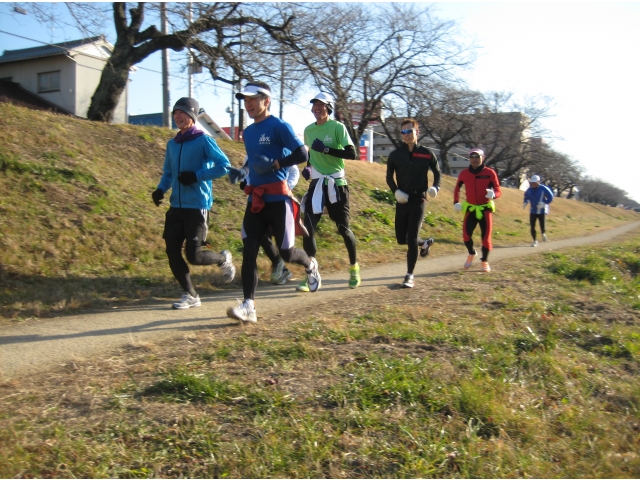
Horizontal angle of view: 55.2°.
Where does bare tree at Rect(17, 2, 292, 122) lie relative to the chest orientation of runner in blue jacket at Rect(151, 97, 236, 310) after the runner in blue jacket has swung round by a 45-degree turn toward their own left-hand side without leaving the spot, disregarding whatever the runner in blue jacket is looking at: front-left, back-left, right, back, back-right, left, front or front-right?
back

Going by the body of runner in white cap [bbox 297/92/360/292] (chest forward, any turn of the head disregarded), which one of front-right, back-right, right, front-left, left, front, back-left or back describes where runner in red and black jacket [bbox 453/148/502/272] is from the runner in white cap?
back

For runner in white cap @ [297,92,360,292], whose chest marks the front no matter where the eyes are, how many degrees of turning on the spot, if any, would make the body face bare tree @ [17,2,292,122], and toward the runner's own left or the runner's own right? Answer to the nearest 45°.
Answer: approximately 90° to the runner's own right

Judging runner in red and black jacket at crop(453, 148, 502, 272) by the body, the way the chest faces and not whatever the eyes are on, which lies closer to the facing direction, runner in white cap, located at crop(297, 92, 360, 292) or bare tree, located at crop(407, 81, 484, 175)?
the runner in white cap

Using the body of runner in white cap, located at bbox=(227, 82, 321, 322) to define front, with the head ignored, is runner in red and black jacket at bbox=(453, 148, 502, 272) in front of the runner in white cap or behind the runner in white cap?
behind

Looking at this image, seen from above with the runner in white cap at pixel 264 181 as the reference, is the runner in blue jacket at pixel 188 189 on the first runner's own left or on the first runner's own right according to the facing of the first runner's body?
on the first runner's own right

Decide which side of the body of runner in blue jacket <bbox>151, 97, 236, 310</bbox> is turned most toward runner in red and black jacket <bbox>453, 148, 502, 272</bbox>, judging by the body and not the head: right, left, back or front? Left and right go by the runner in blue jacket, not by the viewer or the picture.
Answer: back

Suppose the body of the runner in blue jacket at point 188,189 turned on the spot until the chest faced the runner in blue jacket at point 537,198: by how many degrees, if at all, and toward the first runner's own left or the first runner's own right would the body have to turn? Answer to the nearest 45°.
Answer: approximately 180°

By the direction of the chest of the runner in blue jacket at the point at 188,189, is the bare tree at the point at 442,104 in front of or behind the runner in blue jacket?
behind

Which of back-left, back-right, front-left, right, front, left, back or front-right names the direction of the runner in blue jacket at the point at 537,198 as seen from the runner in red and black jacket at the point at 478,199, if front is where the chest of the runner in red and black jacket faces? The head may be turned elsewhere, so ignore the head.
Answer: back

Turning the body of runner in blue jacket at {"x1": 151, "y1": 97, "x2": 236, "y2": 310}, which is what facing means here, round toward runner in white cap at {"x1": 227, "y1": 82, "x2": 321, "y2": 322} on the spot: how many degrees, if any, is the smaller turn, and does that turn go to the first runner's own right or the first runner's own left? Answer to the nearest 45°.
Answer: approximately 90° to the first runner's own left

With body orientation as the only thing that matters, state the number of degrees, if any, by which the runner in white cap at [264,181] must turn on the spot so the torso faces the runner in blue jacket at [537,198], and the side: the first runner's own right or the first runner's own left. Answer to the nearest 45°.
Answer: approximately 180°
